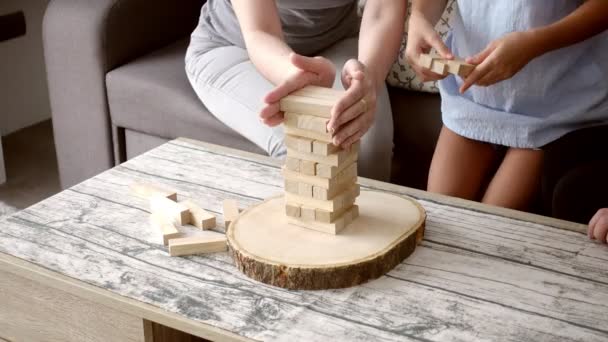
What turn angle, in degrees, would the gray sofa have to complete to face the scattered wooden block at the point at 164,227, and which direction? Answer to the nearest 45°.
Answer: approximately 45° to its left

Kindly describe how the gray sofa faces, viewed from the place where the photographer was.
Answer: facing the viewer and to the left of the viewer

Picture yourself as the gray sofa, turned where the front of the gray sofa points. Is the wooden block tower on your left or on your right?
on your left
